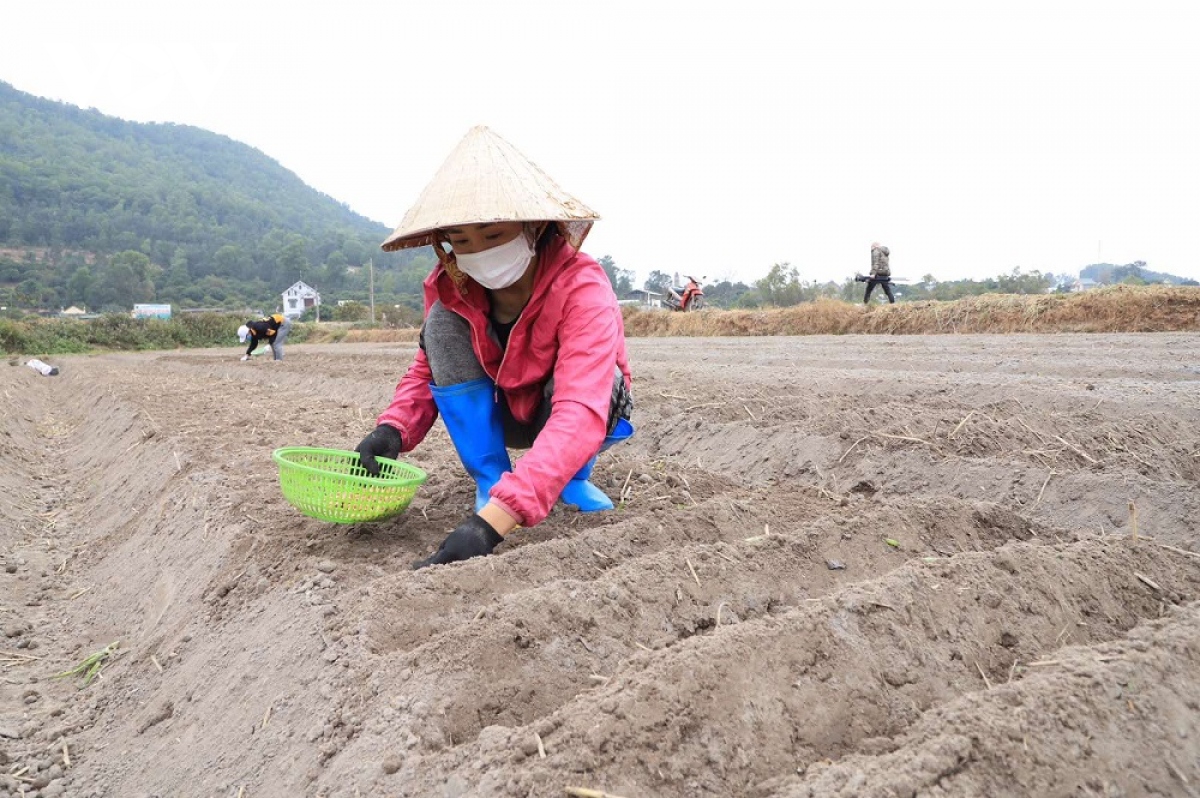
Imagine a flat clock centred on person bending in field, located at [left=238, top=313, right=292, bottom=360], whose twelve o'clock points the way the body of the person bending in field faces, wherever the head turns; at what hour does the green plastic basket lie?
The green plastic basket is roughly at 9 o'clock from the person bending in field.

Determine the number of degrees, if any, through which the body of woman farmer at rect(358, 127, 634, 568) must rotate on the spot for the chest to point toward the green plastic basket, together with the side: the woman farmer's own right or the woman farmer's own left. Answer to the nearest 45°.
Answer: approximately 45° to the woman farmer's own right

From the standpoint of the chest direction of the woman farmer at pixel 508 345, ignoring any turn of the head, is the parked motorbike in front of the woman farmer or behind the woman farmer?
behind

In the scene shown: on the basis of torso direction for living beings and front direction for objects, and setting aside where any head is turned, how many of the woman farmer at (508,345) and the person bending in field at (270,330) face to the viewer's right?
0

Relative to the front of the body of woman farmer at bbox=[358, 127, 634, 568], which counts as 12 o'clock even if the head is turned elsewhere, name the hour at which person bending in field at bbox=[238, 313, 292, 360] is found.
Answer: The person bending in field is roughly at 4 o'clock from the woman farmer.

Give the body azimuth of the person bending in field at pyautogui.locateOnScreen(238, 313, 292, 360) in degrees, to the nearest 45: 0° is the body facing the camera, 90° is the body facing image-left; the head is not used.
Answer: approximately 90°

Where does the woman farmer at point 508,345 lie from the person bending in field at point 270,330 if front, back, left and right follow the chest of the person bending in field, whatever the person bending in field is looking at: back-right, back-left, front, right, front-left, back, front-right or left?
left

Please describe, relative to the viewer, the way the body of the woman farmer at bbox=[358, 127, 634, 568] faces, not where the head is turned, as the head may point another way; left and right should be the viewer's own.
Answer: facing the viewer and to the left of the viewer

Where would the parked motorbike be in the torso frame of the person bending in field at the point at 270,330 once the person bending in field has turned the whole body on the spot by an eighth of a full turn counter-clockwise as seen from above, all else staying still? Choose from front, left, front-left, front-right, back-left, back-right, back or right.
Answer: back-left
